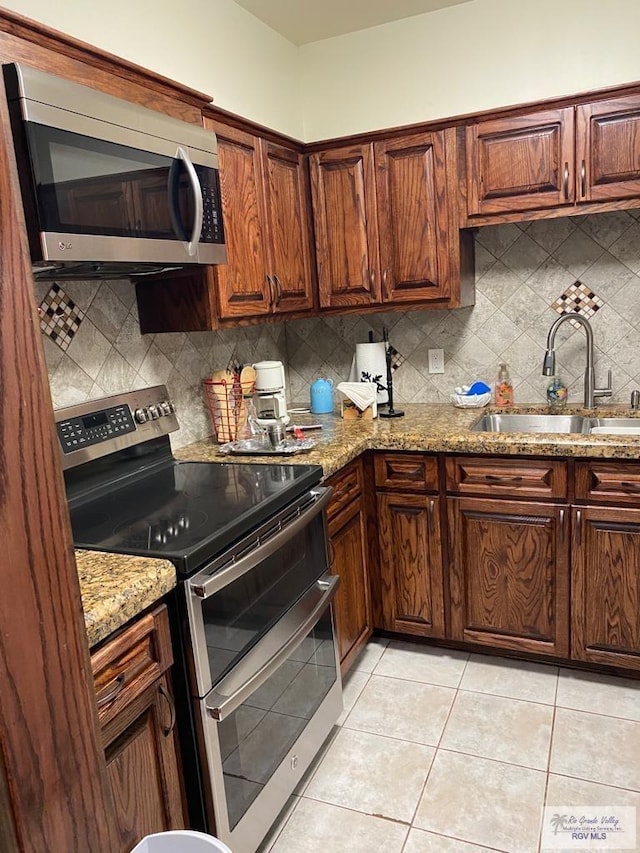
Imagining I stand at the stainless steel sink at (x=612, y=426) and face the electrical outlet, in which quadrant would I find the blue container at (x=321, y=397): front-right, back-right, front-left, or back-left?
front-left

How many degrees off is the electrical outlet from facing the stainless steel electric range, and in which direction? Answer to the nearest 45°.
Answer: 0° — it already faces it

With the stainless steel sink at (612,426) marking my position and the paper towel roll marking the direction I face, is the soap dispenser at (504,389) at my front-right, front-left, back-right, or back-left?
front-right

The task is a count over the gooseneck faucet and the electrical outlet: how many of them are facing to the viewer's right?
0

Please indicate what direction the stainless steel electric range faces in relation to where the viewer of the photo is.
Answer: facing the viewer and to the right of the viewer

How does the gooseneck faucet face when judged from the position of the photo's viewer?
facing the viewer and to the left of the viewer

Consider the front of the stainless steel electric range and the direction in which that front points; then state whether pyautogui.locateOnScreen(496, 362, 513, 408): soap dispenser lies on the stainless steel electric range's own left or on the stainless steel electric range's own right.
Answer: on the stainless steel electric range's own left

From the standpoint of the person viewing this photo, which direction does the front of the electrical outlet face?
facing the viewer

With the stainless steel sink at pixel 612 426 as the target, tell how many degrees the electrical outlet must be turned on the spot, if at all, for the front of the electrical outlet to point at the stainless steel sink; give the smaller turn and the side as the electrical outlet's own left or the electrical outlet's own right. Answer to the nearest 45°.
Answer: approximately 45° to the electrical outlet's own left

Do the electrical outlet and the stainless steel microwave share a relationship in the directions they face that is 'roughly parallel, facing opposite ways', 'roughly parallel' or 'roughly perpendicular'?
roughly perpendicular

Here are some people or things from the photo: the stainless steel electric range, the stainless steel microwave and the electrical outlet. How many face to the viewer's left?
0

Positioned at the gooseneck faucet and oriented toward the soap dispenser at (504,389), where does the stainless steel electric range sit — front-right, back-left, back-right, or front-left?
front-left

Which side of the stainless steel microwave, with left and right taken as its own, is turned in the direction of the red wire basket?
left
